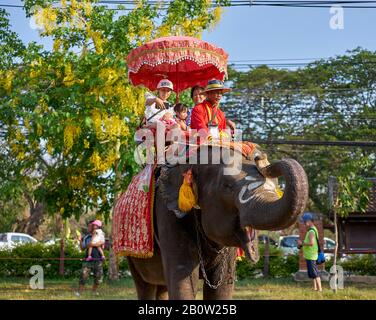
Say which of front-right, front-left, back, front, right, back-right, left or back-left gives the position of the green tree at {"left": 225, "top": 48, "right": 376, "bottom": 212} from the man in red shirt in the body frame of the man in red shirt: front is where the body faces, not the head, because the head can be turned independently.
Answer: back-left

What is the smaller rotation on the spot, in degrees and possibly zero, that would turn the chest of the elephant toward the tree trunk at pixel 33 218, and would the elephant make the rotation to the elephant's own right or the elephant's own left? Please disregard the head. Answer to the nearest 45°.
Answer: approximately 135° to the elephant's own left

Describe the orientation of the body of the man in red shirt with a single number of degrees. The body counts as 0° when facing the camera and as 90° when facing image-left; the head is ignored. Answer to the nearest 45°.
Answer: approximately 315°

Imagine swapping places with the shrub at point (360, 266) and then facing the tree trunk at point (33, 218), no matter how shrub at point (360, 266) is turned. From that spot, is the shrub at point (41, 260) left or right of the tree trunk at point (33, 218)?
left

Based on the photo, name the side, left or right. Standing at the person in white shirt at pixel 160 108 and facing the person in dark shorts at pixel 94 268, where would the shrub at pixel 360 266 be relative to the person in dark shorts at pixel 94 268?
right
